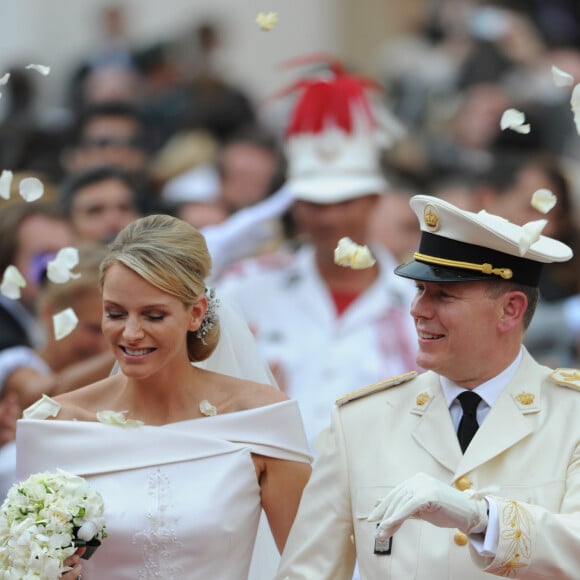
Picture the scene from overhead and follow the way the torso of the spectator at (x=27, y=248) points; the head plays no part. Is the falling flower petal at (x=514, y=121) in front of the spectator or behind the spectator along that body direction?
in front

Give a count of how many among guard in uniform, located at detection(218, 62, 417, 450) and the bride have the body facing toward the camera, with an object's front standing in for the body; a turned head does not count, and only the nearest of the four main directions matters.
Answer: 2

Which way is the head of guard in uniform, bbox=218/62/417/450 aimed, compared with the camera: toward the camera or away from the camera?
toward the camera

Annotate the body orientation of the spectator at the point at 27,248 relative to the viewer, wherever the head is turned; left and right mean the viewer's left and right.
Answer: facing the viewer and to the right of the viewer

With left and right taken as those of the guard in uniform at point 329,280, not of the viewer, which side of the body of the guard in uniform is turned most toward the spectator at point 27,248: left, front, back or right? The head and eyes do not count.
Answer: right

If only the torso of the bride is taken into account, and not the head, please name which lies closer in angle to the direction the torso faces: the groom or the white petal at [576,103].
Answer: the groom

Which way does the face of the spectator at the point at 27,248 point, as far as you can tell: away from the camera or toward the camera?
toward the camera

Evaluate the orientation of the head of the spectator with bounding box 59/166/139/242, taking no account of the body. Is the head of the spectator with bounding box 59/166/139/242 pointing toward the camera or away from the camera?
toward the camera

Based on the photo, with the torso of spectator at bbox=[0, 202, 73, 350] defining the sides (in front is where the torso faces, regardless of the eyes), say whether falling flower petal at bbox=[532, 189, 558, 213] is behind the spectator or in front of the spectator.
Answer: in front

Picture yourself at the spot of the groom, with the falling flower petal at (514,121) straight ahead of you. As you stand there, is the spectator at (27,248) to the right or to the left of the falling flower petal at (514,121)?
left

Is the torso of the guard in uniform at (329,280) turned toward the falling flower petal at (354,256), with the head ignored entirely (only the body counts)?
yes

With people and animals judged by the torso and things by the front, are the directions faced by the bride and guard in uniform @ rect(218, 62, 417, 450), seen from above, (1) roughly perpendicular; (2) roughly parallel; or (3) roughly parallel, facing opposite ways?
roughly parallel

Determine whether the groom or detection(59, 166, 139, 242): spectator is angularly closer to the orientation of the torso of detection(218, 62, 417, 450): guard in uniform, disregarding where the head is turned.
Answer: the groom

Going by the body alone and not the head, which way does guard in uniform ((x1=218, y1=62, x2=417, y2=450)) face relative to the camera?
toward the camera
